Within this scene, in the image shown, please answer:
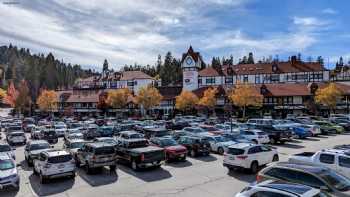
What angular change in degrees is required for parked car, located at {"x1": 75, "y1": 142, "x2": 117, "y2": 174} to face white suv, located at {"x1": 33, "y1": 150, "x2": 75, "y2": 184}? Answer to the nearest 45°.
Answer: approximately 90° to its left

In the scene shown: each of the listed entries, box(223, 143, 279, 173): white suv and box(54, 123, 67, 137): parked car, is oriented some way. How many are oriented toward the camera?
1

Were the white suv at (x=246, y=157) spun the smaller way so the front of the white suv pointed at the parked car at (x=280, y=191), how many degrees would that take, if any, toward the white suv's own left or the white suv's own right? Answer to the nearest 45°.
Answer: approximately 135° to the white suv's own right

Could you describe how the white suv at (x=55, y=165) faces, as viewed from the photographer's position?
facing away from the viewer and to the left of the viewer

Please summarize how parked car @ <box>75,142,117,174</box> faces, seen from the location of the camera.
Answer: facing away from the viewer and to the left of the viewer
